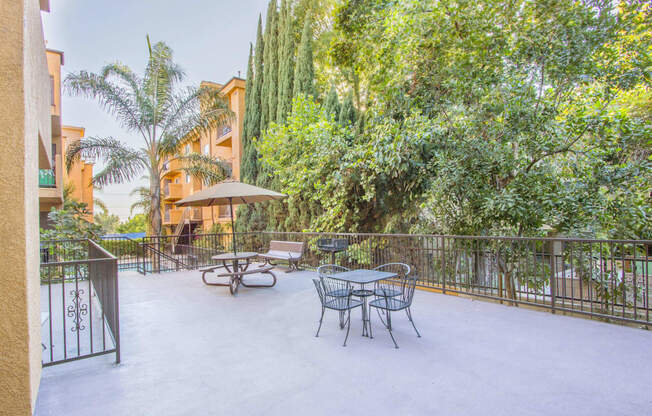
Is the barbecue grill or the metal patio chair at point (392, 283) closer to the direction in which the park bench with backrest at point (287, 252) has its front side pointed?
the metal patio chair

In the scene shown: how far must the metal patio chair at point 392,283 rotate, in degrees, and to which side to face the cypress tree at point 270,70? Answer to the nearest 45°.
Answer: approximately 90° to its right

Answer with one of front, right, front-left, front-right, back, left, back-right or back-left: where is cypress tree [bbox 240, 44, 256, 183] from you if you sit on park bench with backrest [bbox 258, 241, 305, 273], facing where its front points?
back-right

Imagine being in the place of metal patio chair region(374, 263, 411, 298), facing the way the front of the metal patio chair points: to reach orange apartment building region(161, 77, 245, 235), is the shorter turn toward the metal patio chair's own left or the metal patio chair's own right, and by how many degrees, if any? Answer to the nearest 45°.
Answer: approximately 90° to the metal patio chair's own right

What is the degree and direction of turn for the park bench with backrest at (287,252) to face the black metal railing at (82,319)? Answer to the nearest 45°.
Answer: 0° — it already faces it

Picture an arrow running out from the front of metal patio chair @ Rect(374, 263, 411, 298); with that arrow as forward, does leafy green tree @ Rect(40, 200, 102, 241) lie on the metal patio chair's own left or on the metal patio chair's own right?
on the metal patio chair's own right

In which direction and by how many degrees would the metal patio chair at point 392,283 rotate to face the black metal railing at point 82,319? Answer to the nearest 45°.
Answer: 0° — it already faces it
